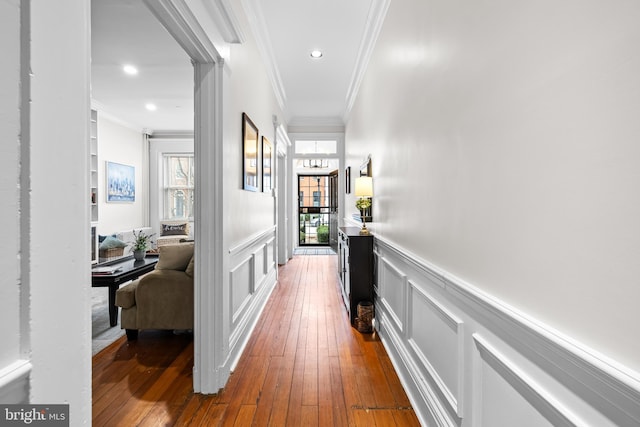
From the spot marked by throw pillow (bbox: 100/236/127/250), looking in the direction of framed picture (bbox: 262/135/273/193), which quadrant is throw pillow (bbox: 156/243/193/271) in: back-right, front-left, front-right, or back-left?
front-right

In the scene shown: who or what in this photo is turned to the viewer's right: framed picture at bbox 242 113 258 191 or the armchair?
the framed picture

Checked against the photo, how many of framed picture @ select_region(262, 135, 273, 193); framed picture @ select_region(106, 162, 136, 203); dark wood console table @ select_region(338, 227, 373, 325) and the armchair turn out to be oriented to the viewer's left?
2

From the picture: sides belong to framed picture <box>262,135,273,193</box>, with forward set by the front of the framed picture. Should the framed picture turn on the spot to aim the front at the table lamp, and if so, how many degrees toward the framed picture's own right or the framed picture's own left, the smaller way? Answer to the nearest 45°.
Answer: approximately 45° to the framed picture's own right

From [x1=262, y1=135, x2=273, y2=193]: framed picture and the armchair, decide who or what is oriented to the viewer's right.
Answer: the framed picture

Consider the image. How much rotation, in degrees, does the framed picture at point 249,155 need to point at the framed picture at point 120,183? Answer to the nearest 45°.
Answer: approximately 135° to its left

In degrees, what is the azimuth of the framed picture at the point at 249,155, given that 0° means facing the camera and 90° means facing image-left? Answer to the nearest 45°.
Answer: approximately 270°

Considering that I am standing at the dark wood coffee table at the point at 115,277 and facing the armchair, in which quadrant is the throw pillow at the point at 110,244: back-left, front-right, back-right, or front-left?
back-left

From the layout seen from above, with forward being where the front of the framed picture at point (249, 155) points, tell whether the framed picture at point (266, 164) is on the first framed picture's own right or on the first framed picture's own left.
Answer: on the first framed picture's own left

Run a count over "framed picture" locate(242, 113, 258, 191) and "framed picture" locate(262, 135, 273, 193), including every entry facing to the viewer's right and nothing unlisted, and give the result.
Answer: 2

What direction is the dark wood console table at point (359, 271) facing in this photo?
to the viewer's left

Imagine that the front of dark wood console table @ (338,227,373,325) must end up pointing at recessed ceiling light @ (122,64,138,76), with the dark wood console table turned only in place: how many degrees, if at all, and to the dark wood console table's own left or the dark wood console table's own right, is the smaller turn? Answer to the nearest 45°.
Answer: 0° — it already faces it

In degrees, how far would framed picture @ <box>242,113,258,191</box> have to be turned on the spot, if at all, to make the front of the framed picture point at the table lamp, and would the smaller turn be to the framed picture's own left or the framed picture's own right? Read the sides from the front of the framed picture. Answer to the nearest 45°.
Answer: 0° — it already faces it

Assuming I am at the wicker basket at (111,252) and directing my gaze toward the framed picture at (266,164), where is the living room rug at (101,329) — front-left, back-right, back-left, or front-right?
front-right

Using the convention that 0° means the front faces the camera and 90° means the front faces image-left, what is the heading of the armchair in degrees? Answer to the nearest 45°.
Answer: approximately 90°

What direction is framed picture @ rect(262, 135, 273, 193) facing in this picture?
to the viewer's right

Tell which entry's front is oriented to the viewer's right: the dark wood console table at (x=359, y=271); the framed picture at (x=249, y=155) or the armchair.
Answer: the framed picture

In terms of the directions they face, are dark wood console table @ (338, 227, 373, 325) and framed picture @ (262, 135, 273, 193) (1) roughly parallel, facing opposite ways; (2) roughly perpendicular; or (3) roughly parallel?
roughly parallel, facing opposite ways
